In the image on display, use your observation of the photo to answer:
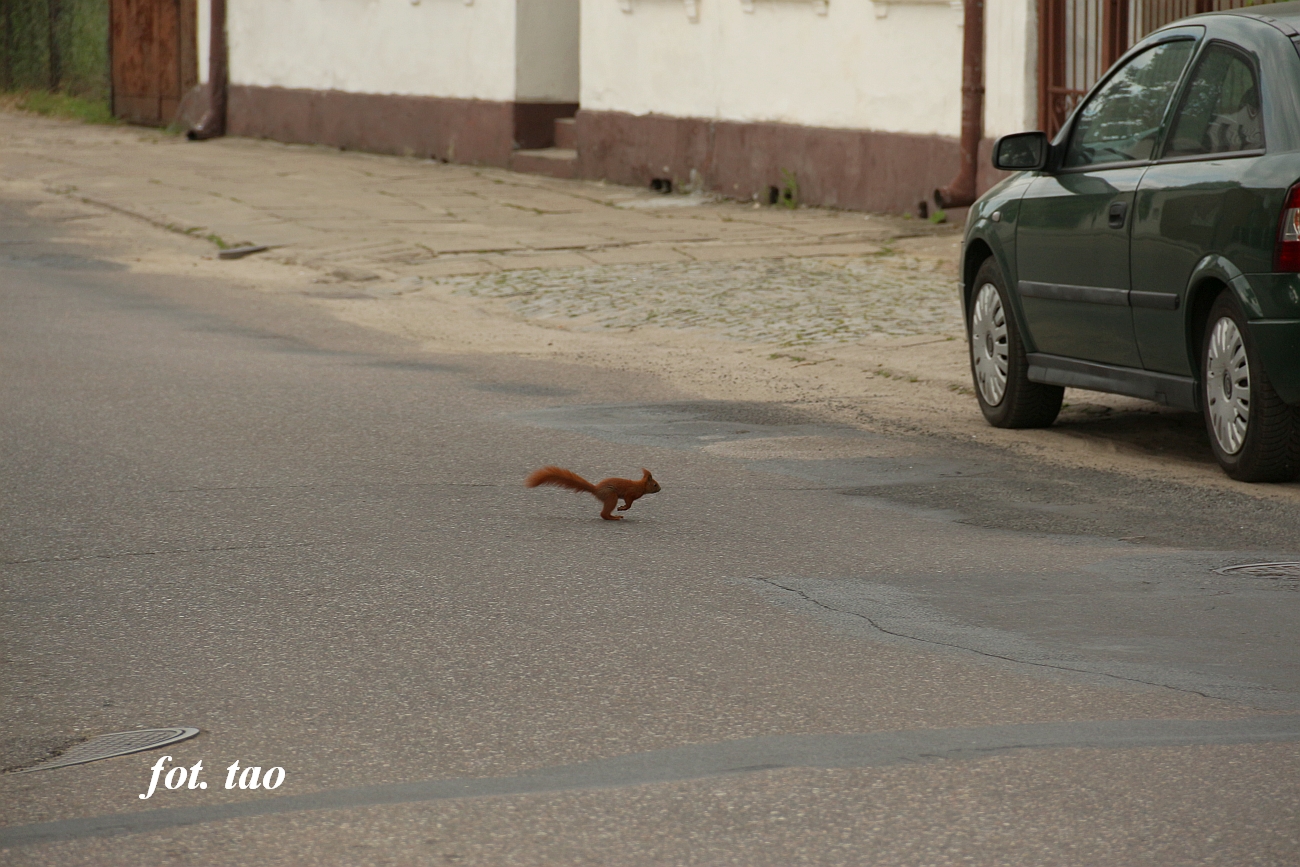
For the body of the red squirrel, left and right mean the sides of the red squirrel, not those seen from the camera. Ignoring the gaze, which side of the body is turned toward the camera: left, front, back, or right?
right

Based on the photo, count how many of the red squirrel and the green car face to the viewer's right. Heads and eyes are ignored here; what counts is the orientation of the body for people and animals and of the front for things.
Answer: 1

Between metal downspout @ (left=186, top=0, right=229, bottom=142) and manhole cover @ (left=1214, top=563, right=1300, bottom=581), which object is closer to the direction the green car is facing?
the metal downspout

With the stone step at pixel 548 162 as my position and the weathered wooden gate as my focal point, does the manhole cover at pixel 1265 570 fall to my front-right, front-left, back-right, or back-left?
back-left

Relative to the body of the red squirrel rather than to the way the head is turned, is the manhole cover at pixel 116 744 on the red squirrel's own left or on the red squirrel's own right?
on the red squirrel's own right

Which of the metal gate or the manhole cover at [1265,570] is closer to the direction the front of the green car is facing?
the metal gate

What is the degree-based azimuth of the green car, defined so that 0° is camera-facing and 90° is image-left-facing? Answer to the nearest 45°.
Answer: approximately 135°

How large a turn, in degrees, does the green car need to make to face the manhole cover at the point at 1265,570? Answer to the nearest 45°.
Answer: approximately 135° to its left

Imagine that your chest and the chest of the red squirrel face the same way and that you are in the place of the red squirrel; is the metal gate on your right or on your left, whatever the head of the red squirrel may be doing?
on your left

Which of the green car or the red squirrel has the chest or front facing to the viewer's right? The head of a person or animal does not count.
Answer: the red squirrel

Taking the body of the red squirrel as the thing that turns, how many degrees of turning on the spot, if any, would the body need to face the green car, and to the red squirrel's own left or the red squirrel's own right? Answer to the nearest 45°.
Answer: approximately 45° to the red squirrel's own left
